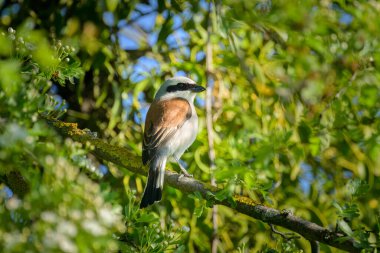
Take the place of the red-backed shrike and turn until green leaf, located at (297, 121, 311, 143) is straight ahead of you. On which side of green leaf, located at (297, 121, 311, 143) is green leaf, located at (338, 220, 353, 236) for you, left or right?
right

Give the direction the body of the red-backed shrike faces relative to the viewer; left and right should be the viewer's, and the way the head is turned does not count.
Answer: facing to the right of the viewer

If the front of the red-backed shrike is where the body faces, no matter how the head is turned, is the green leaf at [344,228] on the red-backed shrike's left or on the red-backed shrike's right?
on the red-backed shrike's right

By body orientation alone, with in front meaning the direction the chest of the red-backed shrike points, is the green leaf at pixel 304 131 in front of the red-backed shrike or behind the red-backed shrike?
in front

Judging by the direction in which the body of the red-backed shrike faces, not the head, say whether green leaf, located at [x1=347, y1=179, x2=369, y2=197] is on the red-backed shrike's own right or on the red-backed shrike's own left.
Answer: on the red-backed shrike's own right
